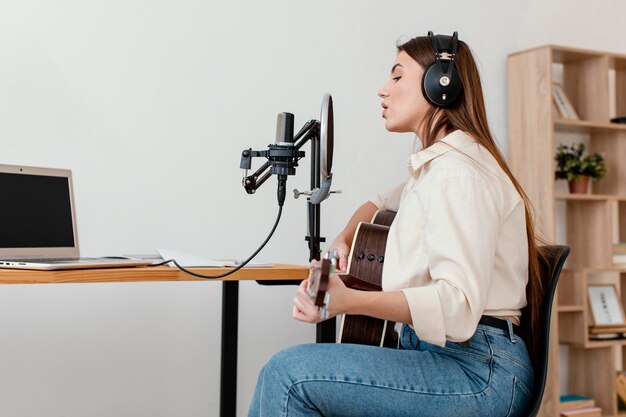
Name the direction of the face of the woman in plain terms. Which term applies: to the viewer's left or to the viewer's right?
to the viewer's left

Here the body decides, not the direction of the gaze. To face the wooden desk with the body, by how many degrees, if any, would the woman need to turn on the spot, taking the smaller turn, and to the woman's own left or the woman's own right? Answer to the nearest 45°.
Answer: approximately 45° to the woman's own right

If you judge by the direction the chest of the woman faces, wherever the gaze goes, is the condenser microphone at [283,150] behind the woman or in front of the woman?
in front

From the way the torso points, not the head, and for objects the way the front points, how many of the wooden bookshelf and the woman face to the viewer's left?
1

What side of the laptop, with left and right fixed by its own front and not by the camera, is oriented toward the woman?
front

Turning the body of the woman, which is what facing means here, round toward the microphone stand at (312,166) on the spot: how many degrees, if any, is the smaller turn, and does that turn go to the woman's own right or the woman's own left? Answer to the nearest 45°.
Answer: approximately 45° to the woman's own right

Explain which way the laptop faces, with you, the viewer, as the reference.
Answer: facing the viewer and to the right of the viewer

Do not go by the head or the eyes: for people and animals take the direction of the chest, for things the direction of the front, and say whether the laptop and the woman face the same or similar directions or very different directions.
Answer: very different directions

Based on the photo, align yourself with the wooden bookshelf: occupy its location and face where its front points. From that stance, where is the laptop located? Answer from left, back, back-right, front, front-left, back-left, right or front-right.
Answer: right

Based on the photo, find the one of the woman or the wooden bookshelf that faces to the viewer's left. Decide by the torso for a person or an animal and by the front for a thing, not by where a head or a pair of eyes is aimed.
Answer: the woman

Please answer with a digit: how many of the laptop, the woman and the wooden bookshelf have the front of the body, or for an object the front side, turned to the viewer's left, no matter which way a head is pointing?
1

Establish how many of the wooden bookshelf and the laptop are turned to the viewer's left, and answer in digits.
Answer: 0

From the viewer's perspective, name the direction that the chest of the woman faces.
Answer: to the viewer's left

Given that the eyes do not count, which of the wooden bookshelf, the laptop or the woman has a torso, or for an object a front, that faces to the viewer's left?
the woman

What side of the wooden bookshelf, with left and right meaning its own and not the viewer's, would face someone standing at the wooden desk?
right
